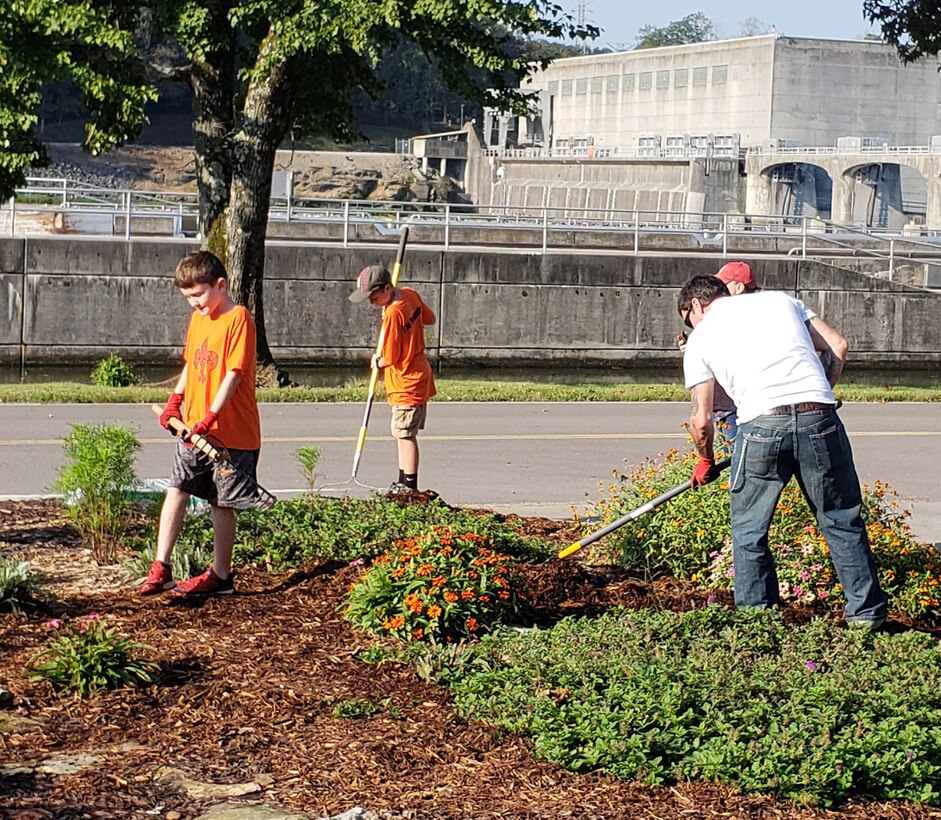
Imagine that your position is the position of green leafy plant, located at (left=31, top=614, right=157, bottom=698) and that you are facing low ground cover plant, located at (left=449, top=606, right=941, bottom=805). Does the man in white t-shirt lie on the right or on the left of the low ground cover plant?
left

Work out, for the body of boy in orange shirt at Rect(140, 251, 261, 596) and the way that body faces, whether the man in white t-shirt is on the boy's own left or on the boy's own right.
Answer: on the boy's own left

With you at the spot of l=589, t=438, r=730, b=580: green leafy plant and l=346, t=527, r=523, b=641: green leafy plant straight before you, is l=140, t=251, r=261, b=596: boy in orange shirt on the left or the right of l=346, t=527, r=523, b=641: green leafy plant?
right

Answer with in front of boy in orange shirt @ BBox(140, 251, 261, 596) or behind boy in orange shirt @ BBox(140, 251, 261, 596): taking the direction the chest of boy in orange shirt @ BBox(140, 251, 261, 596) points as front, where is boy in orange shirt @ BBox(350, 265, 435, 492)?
behind

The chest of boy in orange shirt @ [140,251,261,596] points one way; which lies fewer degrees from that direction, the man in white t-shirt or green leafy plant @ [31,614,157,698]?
the green leafy plant

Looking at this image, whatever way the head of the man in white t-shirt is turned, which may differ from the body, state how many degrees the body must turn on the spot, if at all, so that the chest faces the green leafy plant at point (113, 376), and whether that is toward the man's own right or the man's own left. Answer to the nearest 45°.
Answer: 0° — they already face it

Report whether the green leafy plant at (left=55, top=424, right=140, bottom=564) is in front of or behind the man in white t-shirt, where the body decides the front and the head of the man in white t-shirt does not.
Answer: in front

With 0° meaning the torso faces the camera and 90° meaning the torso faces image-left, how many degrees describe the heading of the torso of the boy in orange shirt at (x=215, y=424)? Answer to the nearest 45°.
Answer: approximately 45°

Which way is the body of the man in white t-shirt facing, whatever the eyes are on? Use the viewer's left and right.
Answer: facing away from the viewer and to the left of the viewer

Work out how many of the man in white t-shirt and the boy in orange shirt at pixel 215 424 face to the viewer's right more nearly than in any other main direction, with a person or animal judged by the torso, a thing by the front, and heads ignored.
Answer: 0

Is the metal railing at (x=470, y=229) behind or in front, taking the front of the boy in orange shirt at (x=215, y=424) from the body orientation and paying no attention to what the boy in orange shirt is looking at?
behind

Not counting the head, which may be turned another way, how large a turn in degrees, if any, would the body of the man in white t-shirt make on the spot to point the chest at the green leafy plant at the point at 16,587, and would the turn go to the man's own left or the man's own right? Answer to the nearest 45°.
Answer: approximately 45° to the man's own left

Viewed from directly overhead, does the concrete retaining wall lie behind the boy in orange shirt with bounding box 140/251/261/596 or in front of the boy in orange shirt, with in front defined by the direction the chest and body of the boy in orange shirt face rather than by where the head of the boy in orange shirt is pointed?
behind
